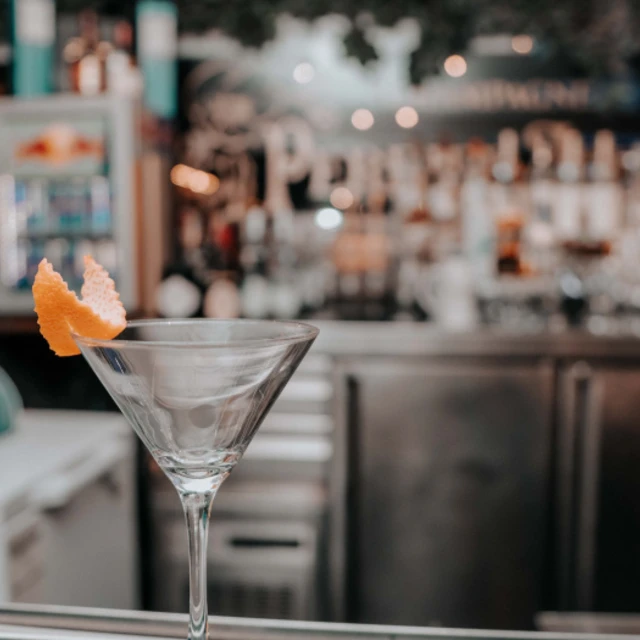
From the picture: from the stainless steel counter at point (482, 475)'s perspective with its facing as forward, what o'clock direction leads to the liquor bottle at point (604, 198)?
The liquor bottle is roughly at 7 o'clock from the stainless steel counter.

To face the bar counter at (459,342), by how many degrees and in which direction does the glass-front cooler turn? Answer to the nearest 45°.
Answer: approximately 45° to its left

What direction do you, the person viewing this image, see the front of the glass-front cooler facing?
facing the viewer

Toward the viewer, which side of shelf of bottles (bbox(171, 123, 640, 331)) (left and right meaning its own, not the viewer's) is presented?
front

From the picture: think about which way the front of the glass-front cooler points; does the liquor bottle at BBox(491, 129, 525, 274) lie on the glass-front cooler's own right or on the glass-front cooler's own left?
on the glass-front cooler's own left

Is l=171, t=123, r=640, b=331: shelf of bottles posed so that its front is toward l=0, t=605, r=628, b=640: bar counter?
yes

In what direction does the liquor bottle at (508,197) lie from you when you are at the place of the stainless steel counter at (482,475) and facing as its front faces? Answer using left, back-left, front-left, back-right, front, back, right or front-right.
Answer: back

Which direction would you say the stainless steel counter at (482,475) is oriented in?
toward the camera

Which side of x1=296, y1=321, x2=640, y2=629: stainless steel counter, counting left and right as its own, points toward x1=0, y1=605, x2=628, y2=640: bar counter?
front

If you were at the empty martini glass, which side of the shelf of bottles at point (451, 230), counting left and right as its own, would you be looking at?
front

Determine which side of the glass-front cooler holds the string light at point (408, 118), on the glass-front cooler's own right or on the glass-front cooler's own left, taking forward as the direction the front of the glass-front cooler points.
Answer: on the glass-front cooler's own left

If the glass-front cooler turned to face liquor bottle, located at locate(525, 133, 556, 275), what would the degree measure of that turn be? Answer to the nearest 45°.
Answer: approximately 90° to its left

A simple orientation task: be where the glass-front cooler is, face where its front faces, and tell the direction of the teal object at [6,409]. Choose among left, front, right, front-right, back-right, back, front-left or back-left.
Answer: front
